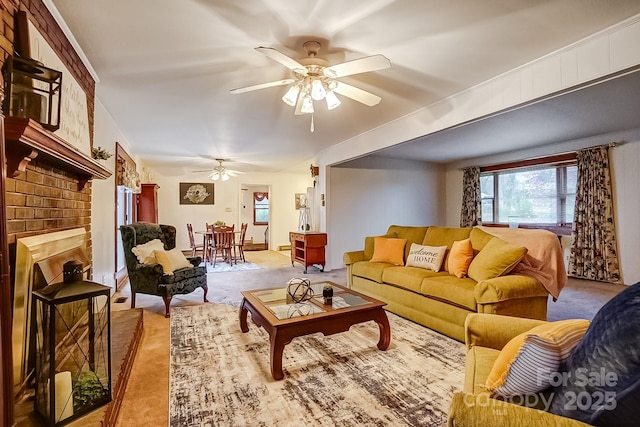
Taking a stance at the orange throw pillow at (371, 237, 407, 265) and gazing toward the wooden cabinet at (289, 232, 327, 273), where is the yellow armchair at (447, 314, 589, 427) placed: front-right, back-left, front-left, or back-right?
back-left

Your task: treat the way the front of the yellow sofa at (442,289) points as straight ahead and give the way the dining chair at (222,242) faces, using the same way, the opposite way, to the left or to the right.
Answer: to the right

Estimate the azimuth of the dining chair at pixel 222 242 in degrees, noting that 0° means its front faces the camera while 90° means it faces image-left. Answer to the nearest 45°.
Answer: approximately 180°

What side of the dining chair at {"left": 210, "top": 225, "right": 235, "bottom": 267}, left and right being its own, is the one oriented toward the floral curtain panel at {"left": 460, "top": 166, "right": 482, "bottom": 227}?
right

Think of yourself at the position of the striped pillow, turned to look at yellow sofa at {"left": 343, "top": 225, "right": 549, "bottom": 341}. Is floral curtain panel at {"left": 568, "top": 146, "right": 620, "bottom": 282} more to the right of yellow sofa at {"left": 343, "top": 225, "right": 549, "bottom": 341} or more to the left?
right

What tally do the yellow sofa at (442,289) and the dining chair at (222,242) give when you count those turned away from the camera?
1

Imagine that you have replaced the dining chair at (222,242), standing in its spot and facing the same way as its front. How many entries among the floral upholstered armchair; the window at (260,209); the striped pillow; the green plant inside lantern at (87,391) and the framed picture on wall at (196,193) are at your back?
3

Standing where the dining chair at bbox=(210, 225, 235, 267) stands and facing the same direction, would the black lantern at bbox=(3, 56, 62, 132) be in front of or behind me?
behind

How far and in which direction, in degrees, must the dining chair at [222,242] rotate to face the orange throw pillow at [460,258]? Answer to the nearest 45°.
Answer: approximately 135° to its right

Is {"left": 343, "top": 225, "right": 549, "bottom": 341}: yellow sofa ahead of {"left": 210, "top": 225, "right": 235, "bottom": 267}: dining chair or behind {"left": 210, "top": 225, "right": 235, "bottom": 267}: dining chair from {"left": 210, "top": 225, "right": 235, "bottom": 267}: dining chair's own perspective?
behind
